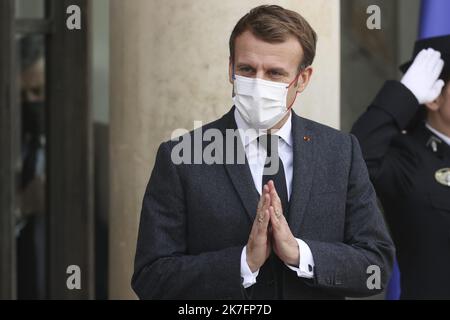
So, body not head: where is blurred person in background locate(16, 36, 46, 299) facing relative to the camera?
toward the camera

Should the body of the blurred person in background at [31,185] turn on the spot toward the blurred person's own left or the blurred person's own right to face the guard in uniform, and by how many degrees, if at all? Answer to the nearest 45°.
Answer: approximately 45° to the blurred person's own left
